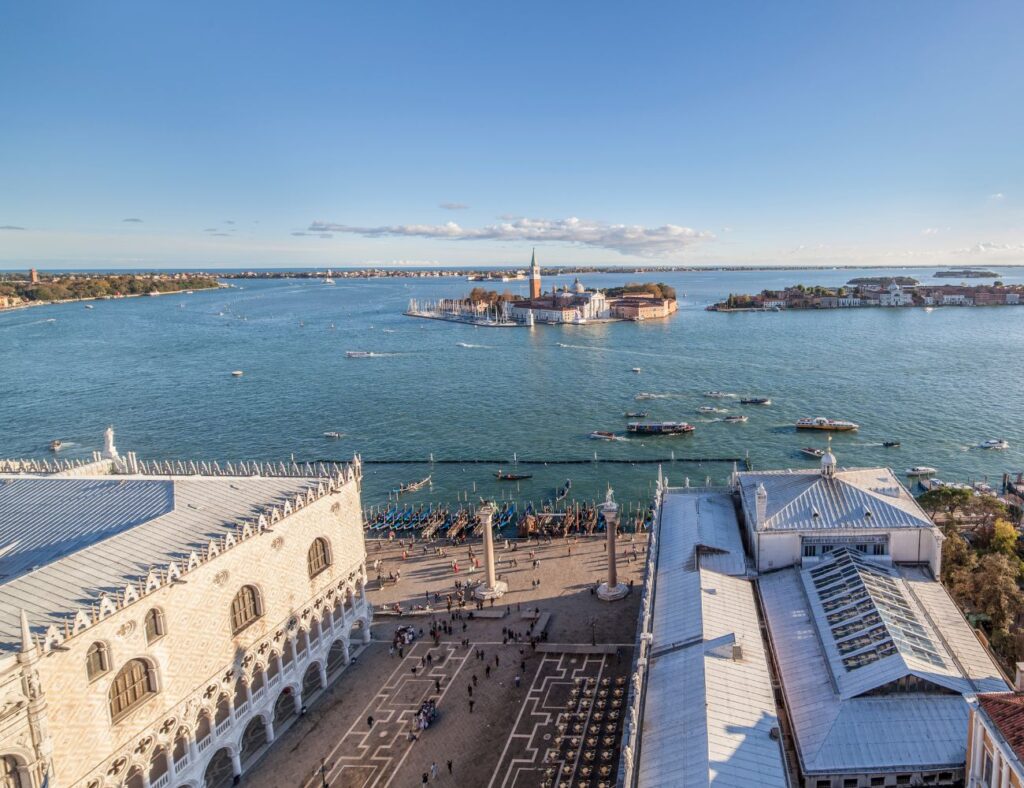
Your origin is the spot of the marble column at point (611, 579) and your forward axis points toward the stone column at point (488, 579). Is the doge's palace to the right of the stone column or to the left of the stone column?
left

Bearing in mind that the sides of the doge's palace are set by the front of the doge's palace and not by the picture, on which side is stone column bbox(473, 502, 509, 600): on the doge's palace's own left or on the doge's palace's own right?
on the doge's palace's own left

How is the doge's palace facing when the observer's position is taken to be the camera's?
facing the viewer and to the right of the viewer

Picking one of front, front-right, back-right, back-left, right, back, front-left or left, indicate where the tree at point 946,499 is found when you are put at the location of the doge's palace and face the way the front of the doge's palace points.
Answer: front-left

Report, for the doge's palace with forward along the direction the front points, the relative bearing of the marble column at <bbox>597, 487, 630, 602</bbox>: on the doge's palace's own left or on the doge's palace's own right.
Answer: on the doge's palace's own left

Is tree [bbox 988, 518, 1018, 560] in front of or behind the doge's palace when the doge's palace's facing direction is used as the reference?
in front
